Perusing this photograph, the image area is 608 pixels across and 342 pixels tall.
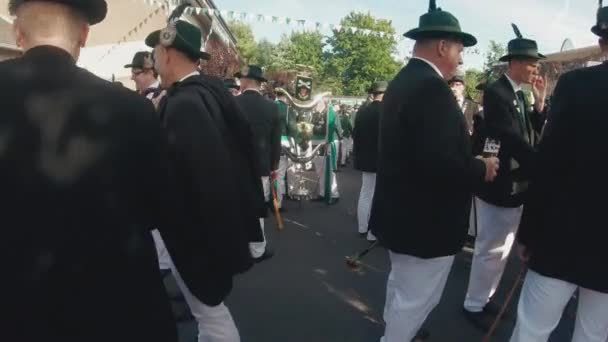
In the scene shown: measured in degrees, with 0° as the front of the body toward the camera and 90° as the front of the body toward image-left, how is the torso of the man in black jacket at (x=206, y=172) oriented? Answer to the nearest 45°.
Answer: approximately 135°

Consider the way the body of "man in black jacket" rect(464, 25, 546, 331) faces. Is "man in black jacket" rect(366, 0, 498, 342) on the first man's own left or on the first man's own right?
on the first man's own right

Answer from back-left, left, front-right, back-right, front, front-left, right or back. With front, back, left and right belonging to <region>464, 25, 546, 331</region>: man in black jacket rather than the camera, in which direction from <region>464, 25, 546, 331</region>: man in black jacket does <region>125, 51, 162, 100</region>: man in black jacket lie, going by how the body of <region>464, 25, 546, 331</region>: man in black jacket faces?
back-right

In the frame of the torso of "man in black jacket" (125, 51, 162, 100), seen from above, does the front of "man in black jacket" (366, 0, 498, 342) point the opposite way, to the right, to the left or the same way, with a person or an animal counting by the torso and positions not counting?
the opposite way

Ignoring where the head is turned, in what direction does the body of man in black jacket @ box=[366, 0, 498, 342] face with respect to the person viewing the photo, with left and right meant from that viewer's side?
facing away from the viewer and to the right of the viewer

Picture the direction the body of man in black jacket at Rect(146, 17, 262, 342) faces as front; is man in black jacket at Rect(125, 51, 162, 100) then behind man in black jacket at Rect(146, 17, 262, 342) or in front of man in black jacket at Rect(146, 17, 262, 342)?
in front
